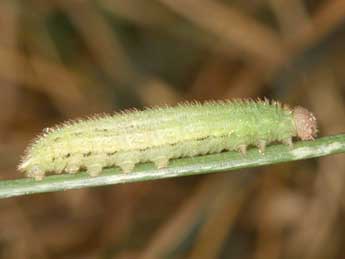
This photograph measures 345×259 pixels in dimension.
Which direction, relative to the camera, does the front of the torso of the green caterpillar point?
to the viewer's right
